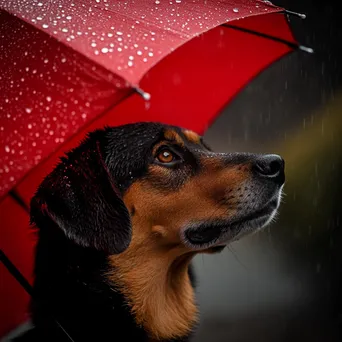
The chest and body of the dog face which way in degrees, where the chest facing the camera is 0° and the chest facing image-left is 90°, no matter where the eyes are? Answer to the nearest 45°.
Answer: approximately 270°
